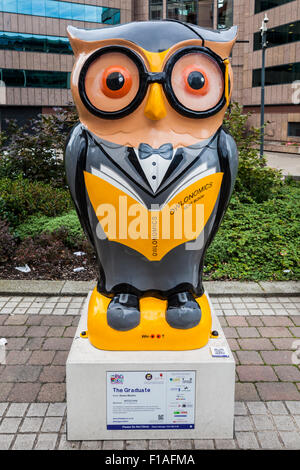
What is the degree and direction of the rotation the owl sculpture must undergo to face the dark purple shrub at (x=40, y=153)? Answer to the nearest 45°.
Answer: approximately 180°

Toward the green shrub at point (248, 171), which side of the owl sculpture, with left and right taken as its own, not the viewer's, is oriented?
back

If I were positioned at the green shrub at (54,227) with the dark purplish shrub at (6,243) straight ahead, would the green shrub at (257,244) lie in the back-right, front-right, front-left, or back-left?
back-left

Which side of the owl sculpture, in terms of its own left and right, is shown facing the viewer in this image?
front

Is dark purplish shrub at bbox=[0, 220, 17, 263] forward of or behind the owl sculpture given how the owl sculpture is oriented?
behind

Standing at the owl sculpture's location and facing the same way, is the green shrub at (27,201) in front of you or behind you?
behind
